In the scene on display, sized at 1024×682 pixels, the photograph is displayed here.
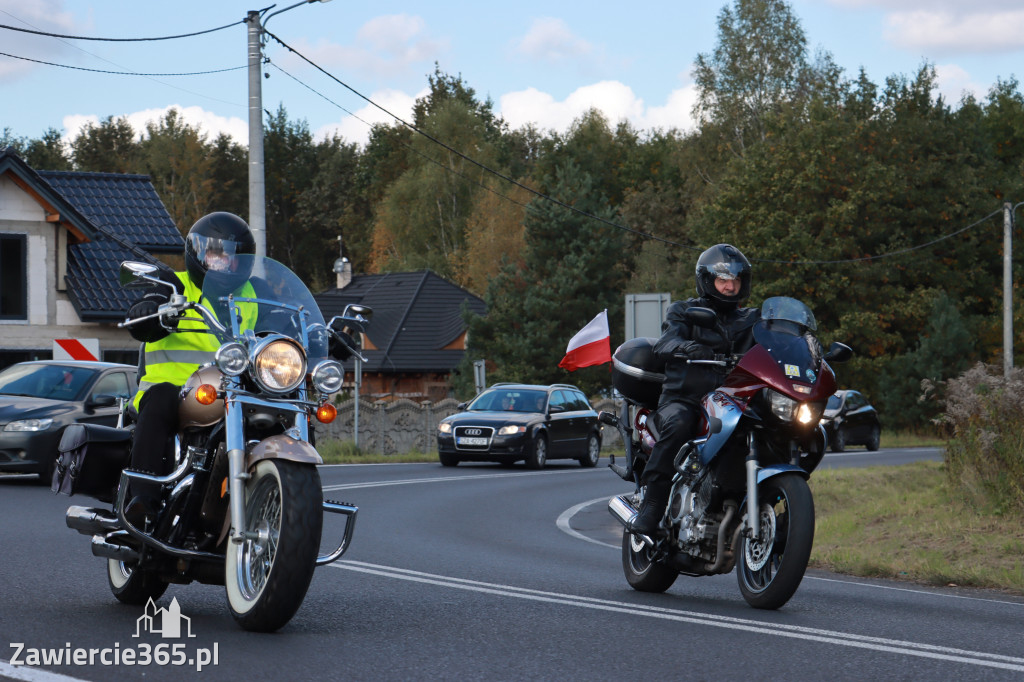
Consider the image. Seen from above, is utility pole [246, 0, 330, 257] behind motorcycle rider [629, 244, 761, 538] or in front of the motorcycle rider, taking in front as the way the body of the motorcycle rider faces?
behind

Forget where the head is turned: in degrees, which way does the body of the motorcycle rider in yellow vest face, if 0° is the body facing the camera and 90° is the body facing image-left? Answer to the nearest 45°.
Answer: approximately 315°

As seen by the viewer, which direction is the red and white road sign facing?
toward the camera

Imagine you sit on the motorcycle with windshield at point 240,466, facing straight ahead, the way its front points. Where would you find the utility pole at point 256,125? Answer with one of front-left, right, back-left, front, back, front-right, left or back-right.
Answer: back-left

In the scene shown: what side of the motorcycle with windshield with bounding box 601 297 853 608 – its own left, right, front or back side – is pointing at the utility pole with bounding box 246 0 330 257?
back

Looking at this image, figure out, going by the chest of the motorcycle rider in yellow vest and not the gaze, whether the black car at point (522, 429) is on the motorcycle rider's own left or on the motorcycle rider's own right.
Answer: on the motorcycle rider's own left

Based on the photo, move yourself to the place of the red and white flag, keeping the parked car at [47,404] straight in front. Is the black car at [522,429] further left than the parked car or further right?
right

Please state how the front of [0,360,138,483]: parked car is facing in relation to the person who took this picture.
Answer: facing the viewer and to the left of the viewer

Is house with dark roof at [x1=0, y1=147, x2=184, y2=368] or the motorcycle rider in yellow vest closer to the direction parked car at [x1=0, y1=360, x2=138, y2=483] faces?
the motorcycle rider in yellow vest

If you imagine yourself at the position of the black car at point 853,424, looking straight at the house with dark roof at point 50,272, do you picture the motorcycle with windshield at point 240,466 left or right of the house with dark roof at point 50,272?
left

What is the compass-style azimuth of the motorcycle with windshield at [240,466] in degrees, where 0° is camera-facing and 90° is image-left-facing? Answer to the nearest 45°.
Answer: approximately 315°

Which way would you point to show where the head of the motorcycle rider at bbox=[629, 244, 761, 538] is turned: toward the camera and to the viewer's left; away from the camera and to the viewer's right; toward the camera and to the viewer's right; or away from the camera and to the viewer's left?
toward the camera and to the viewer's right
